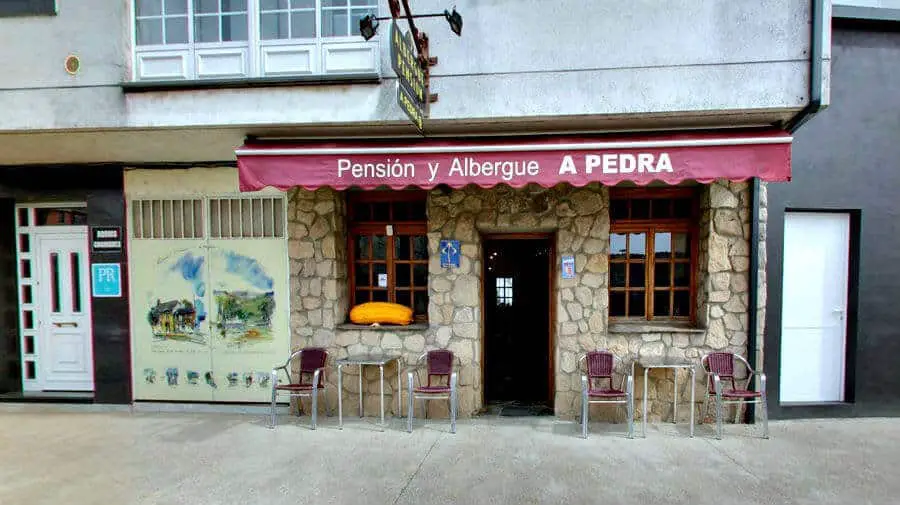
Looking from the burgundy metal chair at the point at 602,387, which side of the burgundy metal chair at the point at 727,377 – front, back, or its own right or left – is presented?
right

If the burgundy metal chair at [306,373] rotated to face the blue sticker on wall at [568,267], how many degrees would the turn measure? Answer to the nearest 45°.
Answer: approximately 135° to its left

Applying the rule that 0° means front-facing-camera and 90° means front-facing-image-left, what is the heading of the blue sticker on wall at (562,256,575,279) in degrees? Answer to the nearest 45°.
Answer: approximately 0°

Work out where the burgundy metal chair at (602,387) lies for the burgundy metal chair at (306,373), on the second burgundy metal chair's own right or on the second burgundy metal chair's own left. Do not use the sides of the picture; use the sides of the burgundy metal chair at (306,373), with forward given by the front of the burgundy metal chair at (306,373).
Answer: on the second burgundy metal chair's own left

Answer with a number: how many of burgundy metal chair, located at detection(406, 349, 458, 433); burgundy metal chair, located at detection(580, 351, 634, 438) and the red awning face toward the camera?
3

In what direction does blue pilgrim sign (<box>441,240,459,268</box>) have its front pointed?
toward the camera

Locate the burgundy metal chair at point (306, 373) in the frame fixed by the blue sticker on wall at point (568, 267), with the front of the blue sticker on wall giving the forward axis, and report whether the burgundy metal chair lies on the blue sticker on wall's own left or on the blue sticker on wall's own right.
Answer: on the blue sticker on wall's own right

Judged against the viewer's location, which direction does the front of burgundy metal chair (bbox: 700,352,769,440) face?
facing the viewer and to the right of the viewer

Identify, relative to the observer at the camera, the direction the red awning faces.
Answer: facing the viewer

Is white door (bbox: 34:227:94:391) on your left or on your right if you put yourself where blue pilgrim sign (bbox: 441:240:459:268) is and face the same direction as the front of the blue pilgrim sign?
on your right

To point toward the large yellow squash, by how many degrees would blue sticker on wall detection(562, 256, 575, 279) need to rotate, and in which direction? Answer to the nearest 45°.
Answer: approximately 90° to its right

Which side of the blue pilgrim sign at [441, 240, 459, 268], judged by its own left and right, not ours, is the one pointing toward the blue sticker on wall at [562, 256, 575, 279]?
left

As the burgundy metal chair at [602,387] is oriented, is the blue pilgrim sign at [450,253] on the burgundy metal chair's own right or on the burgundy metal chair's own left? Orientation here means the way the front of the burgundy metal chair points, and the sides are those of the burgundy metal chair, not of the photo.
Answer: on the burgundy metal chair's own right

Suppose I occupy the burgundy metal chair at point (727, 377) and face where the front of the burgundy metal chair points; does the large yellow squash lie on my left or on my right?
on my right
